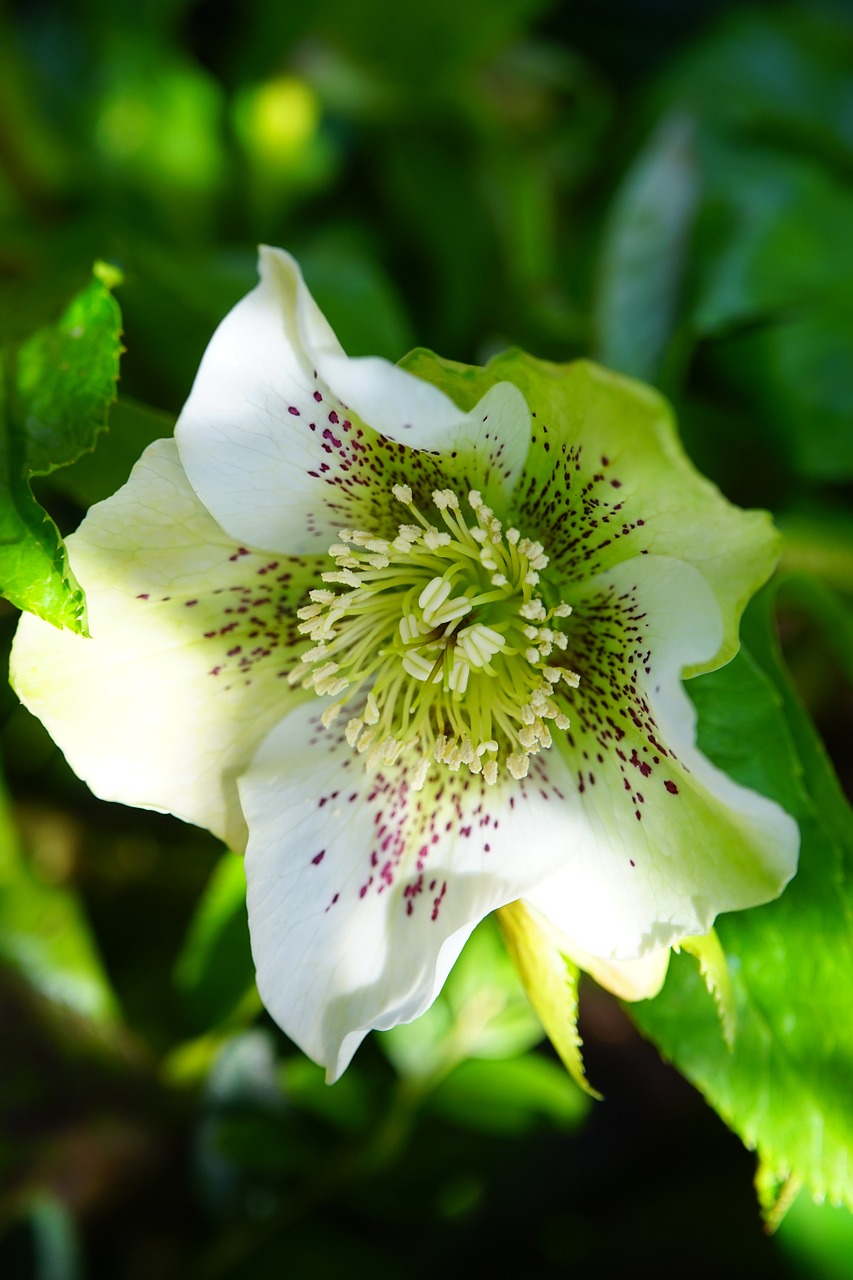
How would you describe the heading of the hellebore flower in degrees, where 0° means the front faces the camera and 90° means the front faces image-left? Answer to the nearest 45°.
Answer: approximately 0°
